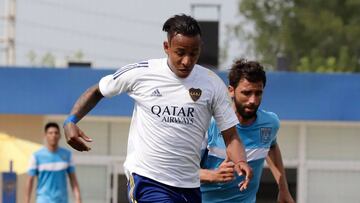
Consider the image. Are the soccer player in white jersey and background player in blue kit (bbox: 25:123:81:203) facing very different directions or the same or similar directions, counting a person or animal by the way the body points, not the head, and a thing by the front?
same or similar directions

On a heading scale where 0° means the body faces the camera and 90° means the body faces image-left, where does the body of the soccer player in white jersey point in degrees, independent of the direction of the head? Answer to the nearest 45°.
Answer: approximately 0°

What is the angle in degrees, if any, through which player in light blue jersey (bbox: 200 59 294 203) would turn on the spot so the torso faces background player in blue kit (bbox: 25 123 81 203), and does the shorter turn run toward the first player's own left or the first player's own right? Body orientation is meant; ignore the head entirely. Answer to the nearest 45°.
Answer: approximately 180°

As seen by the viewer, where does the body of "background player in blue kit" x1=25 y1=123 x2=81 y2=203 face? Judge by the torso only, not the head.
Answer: toward the camera

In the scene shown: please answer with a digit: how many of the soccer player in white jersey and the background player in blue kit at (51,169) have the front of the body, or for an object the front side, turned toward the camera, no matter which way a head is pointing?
2

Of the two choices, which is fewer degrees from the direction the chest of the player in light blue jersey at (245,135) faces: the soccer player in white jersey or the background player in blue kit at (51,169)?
the soccer player in white jersey

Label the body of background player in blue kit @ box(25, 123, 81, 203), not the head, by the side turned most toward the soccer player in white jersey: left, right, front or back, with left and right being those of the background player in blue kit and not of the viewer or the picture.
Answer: front

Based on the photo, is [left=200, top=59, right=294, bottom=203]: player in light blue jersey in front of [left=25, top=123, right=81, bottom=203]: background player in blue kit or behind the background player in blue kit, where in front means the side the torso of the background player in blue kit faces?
in front
